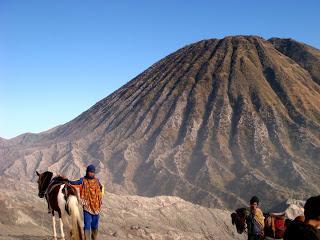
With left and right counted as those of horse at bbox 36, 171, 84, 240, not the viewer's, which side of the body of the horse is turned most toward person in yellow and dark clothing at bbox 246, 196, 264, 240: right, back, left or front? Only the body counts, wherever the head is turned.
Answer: back

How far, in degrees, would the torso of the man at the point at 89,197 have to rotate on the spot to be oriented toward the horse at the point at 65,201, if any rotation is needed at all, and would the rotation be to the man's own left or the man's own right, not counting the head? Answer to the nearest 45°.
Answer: approximately 135° to the man's own right

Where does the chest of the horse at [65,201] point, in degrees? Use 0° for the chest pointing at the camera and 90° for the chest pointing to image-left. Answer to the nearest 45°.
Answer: approximately 135°

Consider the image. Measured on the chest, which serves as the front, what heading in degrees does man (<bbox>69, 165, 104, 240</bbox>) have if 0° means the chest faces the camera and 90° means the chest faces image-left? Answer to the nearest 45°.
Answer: approximately 0°

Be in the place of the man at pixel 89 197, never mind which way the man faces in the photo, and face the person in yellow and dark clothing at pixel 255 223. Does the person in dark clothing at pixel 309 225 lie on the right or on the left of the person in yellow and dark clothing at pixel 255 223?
right

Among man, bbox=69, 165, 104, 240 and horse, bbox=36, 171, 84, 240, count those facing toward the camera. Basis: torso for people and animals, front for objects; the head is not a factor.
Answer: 1
